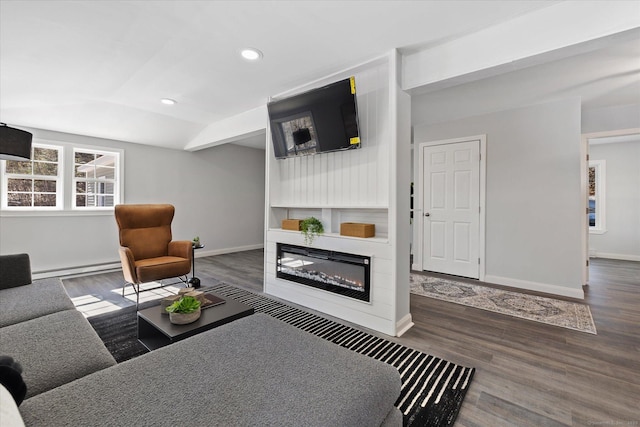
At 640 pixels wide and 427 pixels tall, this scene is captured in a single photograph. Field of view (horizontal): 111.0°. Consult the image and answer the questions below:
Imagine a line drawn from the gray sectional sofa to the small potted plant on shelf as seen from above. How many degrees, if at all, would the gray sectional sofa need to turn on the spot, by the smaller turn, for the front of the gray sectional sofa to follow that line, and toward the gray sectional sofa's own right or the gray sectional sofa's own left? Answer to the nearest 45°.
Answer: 0° — it already faces it

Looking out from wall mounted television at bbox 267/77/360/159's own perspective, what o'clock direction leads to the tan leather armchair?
The tan leather armchair is roughly at 2 o'clock from the wall mounted television.

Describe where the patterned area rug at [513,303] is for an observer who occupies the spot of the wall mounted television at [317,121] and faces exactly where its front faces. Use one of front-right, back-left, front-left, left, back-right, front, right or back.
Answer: back-left

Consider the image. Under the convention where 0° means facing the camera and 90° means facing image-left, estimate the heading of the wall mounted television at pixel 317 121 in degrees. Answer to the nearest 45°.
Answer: approximately 45°

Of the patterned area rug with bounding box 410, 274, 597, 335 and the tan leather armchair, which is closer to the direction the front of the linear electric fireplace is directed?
the tan leather armchair

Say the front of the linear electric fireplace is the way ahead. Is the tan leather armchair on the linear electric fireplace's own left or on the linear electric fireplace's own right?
on the linear electric fireplace's own right
